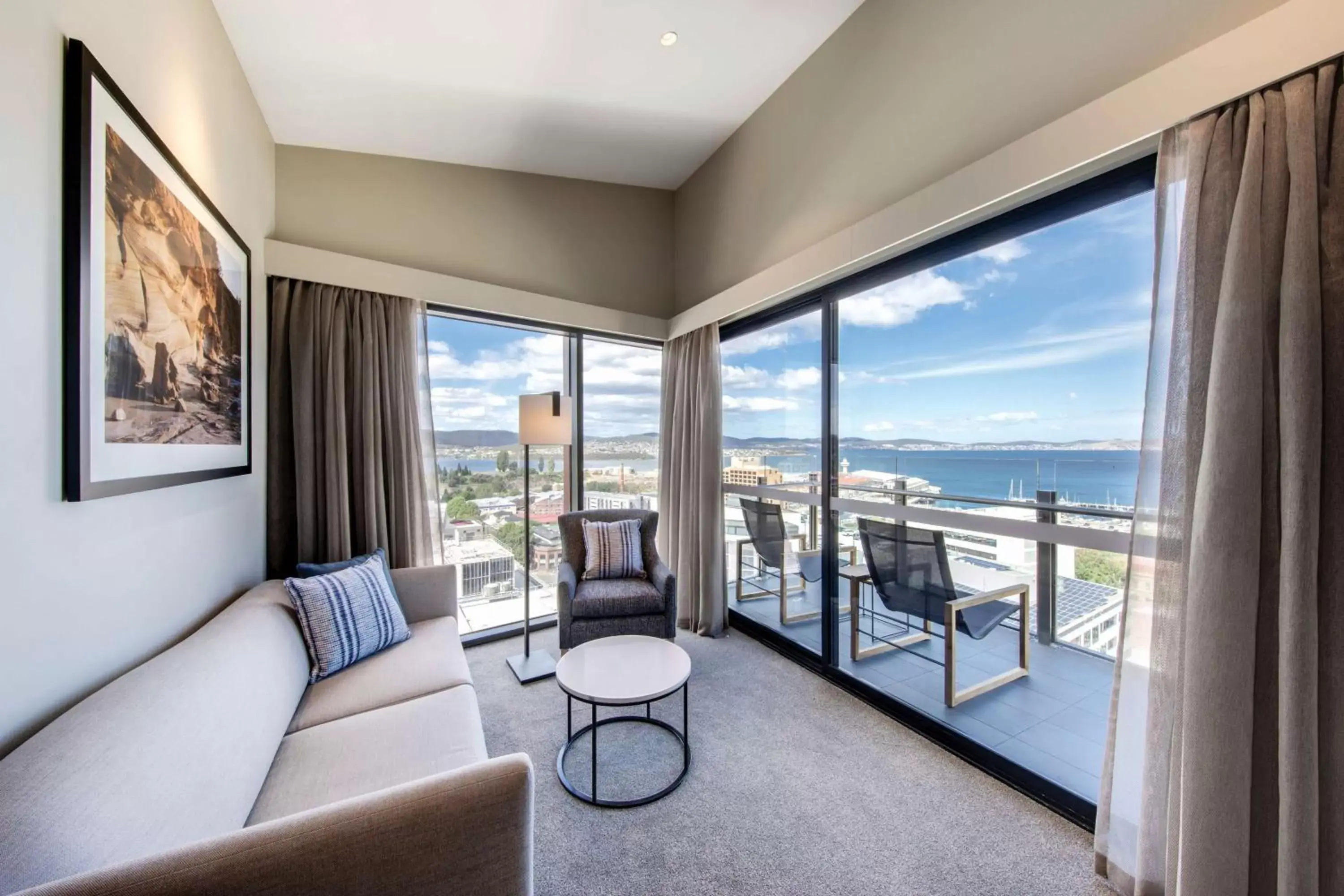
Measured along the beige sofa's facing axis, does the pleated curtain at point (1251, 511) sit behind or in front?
in front

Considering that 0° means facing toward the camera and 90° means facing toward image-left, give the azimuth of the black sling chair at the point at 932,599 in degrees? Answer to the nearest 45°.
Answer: approximately 225°

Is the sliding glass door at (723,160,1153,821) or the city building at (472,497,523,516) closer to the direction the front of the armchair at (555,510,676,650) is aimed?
the sliding glass door

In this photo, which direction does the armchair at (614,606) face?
toward the camera

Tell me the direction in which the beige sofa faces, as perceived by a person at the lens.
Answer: facing to the right of the viewer

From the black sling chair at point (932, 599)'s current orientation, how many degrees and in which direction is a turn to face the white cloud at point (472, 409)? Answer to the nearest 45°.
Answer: approximately 135° to its left

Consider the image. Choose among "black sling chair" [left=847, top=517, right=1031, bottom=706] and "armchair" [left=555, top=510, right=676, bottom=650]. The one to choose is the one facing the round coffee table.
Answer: the armchair

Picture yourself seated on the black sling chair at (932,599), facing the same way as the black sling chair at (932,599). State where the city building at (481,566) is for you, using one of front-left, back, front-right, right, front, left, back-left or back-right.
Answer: back-left

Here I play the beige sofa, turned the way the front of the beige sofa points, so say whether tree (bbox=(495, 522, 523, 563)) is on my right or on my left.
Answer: on my left

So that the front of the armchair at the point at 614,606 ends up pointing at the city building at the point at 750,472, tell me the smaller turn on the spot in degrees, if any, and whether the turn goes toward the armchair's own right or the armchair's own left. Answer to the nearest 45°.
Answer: approximately 135° to the armchair's own left

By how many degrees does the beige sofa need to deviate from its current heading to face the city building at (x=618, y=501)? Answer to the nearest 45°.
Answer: approximately 45° to its left

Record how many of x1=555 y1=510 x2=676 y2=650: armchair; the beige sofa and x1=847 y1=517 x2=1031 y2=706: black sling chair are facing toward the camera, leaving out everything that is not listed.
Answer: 1

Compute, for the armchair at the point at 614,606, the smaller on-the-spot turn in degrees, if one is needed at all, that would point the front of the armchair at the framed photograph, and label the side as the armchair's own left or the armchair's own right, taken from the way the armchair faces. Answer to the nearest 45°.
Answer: approximately 45° to the armchair's own right

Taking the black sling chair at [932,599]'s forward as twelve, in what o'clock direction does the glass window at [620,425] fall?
The glass window is roughly at 8 o'clock from the black sling chair.
